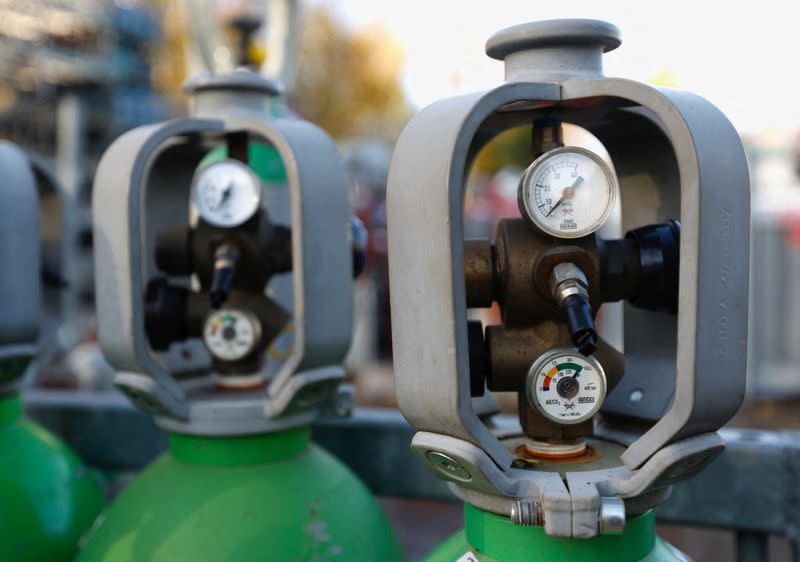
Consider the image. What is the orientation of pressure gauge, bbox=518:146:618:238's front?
toward the camera

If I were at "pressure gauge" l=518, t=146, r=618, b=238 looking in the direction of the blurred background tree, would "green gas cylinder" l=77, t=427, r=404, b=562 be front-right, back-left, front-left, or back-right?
front-left

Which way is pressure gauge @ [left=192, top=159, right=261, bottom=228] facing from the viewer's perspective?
toward the camera

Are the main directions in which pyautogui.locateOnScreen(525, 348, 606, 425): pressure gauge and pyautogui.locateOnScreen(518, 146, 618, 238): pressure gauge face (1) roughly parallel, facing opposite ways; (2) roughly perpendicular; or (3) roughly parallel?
roughly parallel

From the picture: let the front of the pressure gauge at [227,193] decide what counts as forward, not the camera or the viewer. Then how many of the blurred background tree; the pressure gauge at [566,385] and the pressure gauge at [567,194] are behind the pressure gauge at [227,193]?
1

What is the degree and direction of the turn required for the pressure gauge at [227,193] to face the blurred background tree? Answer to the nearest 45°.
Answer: approximately 180°

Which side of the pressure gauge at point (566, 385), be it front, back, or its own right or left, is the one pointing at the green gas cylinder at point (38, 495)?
right

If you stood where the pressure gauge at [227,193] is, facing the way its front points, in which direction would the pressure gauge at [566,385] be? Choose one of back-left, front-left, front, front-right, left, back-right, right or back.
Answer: front-left

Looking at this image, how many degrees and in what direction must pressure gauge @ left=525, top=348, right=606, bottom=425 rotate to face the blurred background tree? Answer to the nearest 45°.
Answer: approximately 180°

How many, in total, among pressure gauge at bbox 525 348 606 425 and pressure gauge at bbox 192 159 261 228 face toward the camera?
2
